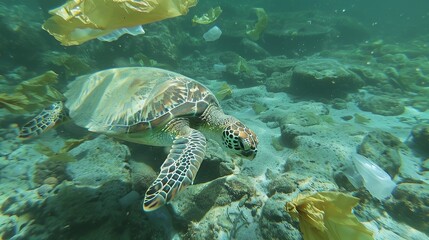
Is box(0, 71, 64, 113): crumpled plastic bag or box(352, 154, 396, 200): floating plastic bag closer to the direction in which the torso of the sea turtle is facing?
the floating plastic bag

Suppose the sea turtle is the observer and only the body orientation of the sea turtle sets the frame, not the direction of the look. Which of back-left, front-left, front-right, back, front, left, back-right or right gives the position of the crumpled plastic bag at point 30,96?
back

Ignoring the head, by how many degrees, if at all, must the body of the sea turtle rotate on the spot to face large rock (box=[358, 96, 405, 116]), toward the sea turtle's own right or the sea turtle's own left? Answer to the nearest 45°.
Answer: approximately 45° to the sea turtle's own left

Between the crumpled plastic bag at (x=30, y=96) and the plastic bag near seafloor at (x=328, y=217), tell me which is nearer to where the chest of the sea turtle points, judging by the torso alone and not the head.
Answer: the plastic bag near seafloor

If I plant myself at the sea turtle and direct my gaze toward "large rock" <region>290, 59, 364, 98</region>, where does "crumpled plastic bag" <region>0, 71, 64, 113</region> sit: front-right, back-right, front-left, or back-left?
back-left

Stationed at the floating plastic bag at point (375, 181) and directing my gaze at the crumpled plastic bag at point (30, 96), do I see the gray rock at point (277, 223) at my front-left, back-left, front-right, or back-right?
front-left

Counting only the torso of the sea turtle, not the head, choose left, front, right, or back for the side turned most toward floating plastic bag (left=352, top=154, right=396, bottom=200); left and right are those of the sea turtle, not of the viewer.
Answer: front

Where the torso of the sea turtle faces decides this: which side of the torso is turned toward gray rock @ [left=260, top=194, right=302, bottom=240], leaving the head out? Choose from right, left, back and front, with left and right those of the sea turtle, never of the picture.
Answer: front
